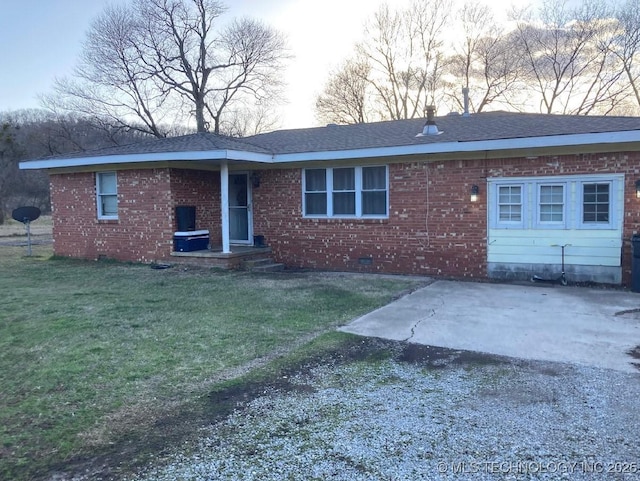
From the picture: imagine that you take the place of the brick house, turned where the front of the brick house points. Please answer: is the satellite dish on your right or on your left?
on your right

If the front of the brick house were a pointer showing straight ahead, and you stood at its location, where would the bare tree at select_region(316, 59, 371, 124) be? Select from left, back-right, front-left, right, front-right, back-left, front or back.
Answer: back-right

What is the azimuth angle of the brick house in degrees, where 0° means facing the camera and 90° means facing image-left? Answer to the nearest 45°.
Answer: approximately 45°

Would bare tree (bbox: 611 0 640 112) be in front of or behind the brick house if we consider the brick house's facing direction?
behind

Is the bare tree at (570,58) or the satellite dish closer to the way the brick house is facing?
the satellite dish

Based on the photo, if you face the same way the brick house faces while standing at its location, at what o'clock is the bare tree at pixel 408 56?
The bare tree is roughly at 5 o'clock from the brick house.

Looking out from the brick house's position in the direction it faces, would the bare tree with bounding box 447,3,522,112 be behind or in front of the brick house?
behind

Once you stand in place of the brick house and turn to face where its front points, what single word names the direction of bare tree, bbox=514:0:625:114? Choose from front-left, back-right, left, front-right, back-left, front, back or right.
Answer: back
